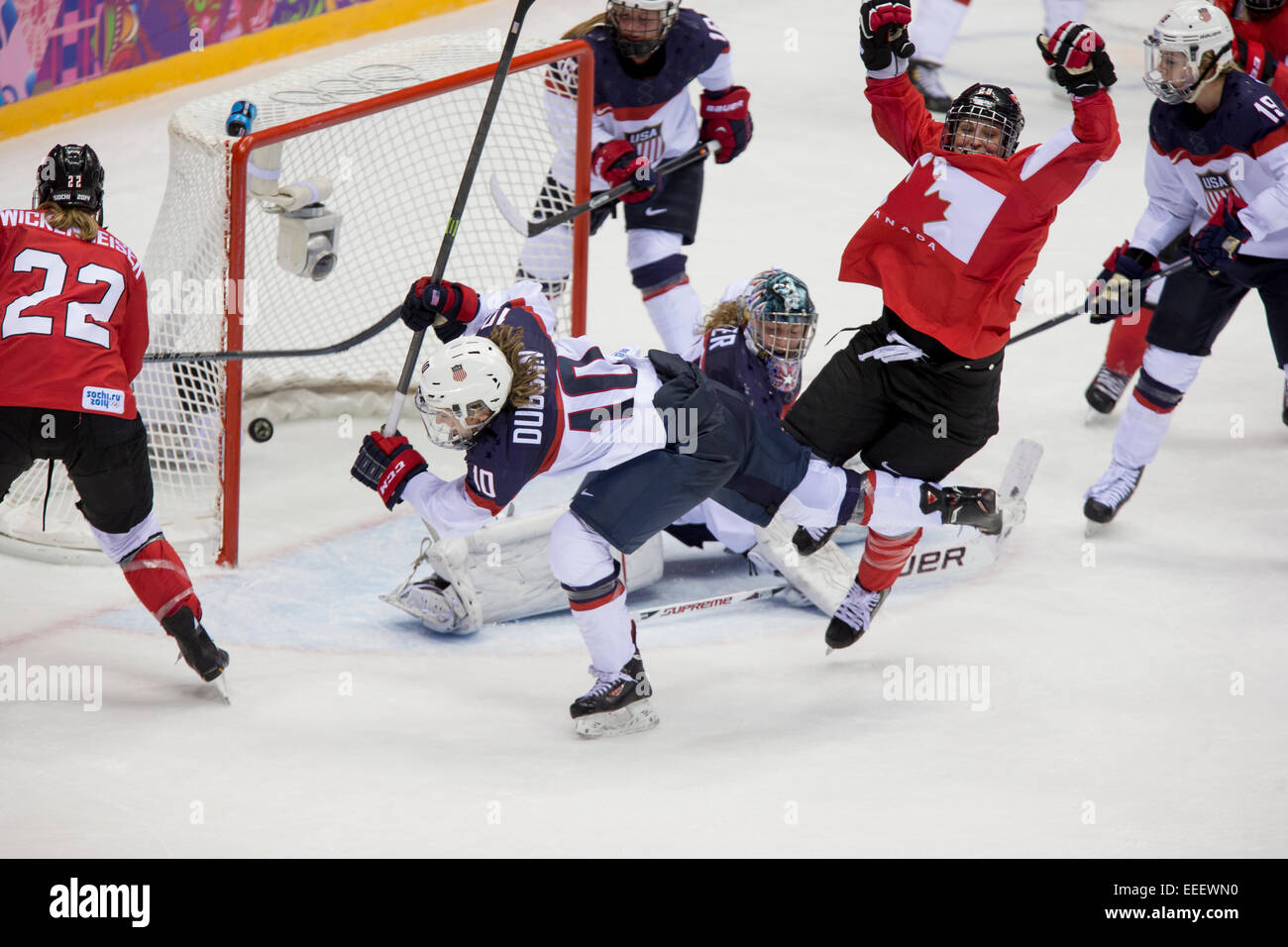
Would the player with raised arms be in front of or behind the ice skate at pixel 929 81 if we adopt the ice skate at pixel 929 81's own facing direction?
in front

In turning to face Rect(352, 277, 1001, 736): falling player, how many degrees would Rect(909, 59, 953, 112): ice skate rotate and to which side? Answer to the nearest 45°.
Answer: approximately 45° to its right

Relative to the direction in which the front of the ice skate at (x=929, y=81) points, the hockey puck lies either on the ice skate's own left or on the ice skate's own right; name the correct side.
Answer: on the ice skate's own right

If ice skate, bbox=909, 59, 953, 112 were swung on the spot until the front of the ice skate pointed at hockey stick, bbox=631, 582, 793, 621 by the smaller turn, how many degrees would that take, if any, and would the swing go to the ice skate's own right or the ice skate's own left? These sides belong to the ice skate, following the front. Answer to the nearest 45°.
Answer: approximately 45° to the ice skate's own right
